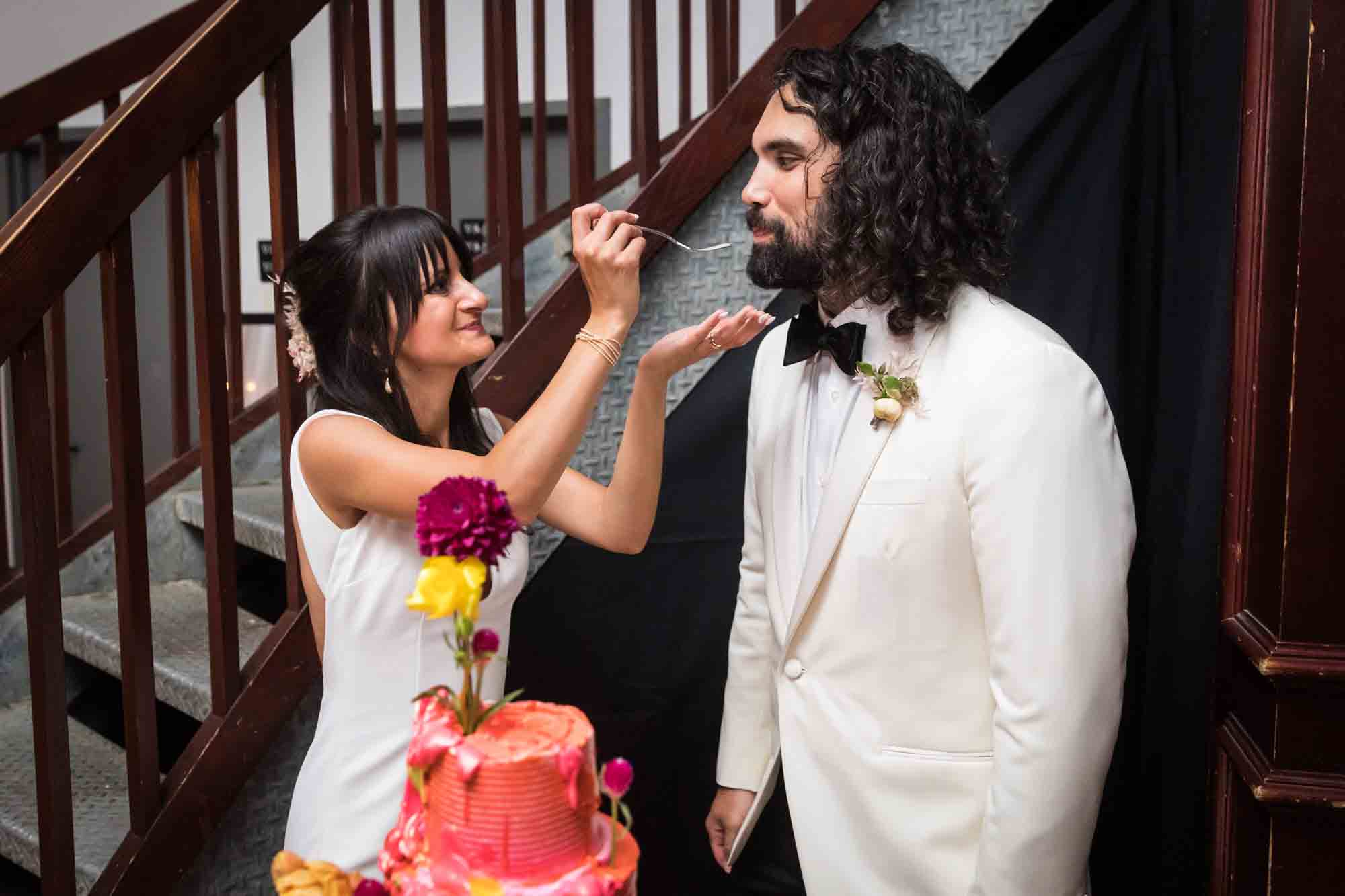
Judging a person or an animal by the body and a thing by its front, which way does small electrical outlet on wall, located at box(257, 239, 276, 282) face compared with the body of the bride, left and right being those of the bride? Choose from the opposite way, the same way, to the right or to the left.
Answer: to the right

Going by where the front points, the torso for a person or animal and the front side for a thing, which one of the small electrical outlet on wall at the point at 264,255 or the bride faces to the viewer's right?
the bride

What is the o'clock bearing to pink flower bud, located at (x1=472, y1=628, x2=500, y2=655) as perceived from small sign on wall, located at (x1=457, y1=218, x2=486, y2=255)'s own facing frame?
The pink flower bud is roughly at 12 o'clock from the small sign on wall.

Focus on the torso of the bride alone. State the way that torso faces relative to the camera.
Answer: to the viewer's right

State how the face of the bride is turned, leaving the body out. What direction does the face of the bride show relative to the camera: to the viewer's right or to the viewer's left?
to the viewer's right

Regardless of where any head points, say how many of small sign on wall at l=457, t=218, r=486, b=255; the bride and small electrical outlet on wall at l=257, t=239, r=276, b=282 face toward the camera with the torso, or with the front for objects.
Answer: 2

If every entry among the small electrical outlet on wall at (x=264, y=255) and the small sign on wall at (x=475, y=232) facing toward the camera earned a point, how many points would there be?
2
